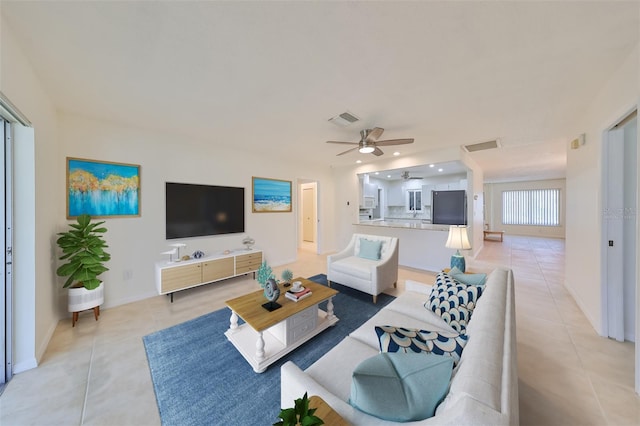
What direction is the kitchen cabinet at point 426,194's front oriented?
toward the camera

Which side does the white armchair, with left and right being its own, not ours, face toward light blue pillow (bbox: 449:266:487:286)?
left

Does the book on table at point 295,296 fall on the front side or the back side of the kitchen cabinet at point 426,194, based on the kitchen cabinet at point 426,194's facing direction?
on the front side

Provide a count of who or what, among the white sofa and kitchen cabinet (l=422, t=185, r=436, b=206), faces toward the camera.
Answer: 1

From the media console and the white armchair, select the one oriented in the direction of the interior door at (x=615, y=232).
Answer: the media console

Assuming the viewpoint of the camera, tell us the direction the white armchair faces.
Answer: facing the viewer and to the left of the viewer

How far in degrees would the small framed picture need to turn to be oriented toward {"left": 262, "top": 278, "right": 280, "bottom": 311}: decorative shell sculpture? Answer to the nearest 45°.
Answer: approximately 45° to its right

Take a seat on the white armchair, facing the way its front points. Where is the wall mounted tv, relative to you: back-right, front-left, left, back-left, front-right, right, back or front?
front-right

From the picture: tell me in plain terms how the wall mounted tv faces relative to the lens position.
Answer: facing the viewer and to the right of the viewer
